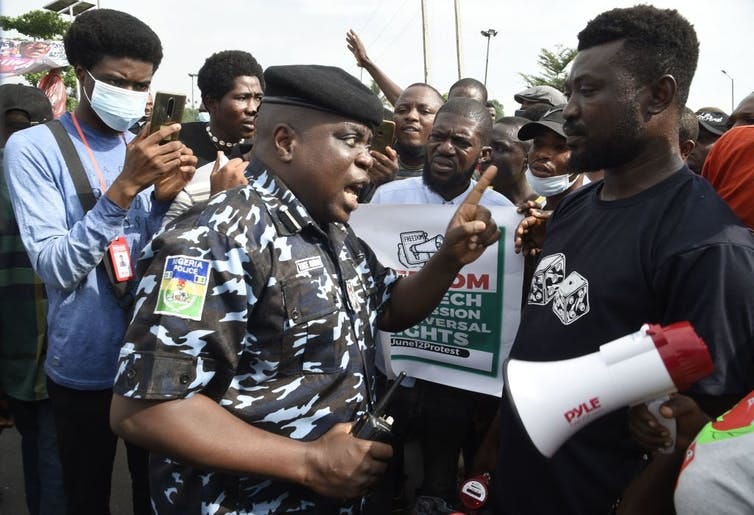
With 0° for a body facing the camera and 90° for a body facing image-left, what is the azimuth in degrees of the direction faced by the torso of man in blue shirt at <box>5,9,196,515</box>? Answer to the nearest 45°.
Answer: approximately 315°

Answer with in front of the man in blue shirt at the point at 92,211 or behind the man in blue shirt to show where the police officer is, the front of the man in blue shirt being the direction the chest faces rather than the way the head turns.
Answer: in front

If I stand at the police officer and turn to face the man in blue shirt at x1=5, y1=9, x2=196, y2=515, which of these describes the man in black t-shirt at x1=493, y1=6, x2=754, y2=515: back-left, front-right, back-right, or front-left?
back-right

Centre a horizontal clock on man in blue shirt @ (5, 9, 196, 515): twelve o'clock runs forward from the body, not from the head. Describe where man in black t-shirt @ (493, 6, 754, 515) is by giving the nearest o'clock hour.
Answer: The man in black t-shirt is roughly at 12 o'clock from the man in blue shirt.

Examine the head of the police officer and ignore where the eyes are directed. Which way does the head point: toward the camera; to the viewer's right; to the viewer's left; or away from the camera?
to the viewer's right
